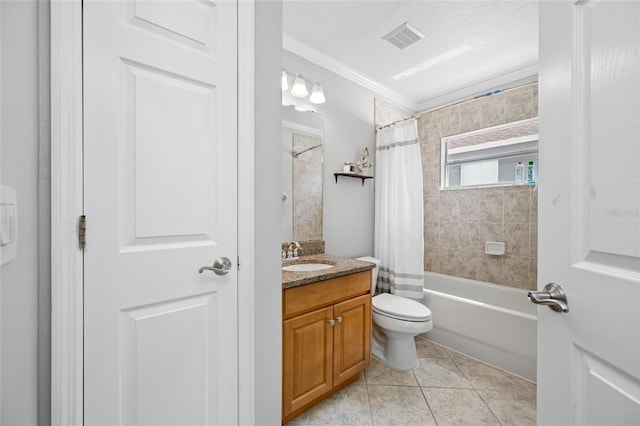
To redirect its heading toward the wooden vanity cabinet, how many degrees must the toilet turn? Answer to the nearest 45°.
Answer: approximately 90° to its right

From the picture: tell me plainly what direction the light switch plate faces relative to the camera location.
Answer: facing the viewer and to the right of the viewer

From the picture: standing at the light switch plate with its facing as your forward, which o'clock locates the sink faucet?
The sink faucet is roughly at 10 o'clock from the light switch plate.

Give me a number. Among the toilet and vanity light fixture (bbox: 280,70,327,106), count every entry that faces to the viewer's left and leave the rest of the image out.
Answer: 0

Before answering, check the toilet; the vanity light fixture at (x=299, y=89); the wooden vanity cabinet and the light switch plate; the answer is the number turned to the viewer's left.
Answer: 0

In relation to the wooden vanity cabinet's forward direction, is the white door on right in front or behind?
in front

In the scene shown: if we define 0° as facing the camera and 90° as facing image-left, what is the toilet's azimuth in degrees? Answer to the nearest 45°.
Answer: approximately 315°

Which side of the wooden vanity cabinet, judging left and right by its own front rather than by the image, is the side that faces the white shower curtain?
left

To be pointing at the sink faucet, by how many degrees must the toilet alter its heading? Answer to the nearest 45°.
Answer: approximately 135° to its right

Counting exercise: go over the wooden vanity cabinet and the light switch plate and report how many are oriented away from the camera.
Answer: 0

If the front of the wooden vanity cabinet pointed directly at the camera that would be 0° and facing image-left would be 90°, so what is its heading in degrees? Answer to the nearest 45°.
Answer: approximately 315°

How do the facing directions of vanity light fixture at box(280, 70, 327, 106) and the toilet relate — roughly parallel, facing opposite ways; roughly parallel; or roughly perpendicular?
roughly parallel
